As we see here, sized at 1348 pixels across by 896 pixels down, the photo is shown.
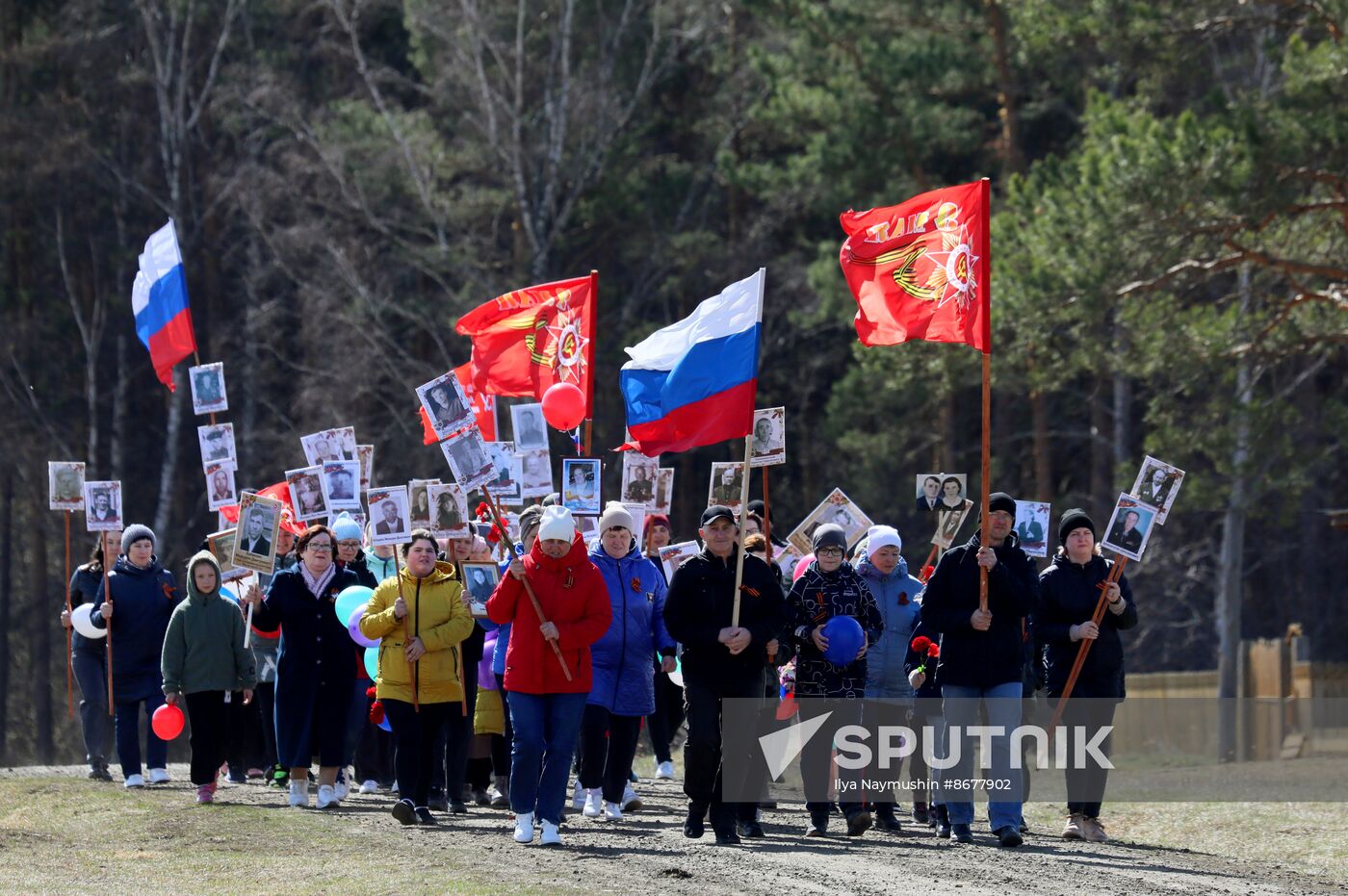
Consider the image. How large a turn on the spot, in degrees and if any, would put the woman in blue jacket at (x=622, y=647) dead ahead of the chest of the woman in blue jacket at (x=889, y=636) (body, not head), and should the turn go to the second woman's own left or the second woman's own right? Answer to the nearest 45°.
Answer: approximately 90° to the second woman's own right

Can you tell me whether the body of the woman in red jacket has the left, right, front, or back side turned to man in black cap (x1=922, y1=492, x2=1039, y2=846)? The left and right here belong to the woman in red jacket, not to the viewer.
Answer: left

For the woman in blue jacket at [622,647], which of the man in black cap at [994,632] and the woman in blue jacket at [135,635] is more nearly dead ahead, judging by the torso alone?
the man in black cap

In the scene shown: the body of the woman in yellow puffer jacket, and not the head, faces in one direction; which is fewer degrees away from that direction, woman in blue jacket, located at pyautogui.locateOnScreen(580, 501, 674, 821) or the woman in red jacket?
the woman in red jacket

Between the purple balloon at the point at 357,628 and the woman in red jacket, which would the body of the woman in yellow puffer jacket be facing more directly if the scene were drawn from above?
the woman in red jacket

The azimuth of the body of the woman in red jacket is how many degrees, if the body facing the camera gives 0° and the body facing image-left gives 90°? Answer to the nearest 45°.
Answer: approximately 0°

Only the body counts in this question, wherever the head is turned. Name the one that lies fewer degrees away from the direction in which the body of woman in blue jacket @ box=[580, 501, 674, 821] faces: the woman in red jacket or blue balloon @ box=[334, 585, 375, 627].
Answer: the woman in red jacket
